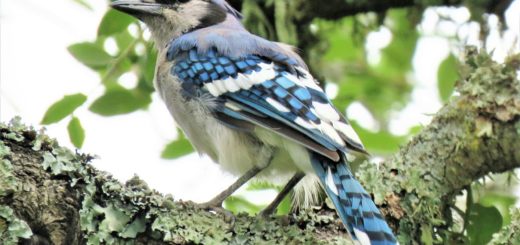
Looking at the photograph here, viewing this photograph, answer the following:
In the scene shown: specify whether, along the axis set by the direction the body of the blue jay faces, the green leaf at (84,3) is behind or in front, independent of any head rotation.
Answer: in front

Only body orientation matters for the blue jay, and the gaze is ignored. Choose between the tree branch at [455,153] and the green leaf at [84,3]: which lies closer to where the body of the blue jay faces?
the green leaf

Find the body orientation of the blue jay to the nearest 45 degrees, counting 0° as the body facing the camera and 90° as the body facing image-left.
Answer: approximately 90°

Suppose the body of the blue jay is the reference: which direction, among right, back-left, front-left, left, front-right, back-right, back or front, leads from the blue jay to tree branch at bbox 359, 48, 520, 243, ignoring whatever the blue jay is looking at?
back
